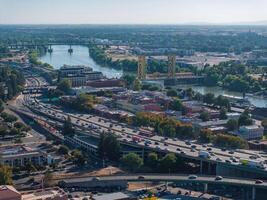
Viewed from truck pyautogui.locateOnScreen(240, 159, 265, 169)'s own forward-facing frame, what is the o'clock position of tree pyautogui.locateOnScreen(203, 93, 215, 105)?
The tree is roughly at 7 o'clock from the truck.

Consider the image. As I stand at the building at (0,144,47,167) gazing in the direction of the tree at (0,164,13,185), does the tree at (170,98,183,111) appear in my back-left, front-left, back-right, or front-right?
back-left

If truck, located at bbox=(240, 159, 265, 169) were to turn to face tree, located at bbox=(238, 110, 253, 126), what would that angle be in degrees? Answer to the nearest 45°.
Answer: approximately 135° to its left

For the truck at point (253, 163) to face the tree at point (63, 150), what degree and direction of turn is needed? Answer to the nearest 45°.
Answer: approximately 135° to its right

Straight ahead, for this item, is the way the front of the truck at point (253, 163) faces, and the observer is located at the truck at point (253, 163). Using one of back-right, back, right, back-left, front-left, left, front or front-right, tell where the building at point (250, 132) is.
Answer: back-left

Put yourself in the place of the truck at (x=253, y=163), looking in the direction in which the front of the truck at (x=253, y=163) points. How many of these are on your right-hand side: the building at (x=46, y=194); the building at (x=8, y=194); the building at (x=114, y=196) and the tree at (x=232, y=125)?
3

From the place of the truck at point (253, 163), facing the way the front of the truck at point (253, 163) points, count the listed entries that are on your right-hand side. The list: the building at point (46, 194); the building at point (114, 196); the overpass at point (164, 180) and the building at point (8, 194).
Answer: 4

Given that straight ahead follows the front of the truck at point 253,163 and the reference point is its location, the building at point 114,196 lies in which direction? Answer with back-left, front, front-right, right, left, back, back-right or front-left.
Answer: right

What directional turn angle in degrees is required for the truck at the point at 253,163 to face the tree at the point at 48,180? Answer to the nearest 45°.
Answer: approximately 90° to its right

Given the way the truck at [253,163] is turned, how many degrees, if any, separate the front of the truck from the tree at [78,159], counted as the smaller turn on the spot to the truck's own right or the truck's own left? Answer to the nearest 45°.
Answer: approximately 135° to the truck's own right

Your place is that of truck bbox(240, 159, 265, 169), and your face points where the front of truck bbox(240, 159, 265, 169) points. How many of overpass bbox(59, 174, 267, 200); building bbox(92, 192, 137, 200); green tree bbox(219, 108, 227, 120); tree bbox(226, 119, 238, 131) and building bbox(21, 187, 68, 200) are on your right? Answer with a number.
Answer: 3

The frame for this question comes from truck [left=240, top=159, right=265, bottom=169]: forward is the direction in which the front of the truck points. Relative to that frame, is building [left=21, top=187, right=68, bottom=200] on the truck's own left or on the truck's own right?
on the truck's own right

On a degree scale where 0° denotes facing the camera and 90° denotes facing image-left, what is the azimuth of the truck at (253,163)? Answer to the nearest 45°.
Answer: approximately 315°

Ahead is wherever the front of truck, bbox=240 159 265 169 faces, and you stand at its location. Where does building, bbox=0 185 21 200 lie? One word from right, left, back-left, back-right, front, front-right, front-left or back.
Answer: right

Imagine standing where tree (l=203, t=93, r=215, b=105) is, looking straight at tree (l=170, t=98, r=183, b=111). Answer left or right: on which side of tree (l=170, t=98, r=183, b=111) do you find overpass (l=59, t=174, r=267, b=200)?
left
